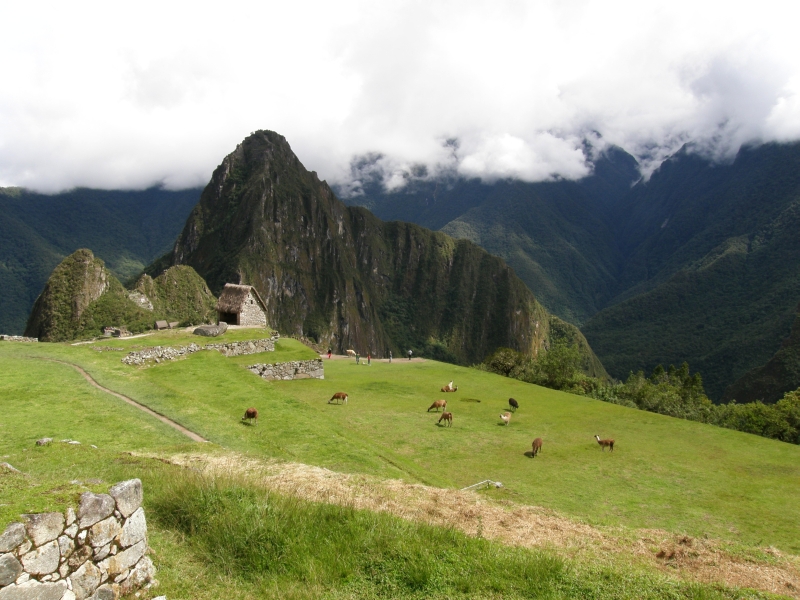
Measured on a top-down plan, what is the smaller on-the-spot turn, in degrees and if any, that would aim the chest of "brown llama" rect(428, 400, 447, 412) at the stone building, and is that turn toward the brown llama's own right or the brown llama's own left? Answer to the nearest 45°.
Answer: approximately 45° to the brown llama's own right

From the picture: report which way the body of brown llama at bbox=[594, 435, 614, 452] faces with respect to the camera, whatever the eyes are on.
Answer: to the viewer's left

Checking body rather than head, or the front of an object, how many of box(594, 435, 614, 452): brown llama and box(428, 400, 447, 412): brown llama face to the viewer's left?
2

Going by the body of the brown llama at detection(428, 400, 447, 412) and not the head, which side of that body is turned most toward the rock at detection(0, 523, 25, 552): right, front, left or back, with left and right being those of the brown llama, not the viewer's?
left

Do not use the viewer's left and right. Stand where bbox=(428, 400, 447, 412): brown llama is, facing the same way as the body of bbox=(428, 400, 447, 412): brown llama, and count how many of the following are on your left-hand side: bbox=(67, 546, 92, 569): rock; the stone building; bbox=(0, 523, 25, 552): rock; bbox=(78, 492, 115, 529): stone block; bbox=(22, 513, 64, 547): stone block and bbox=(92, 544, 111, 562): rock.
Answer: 5

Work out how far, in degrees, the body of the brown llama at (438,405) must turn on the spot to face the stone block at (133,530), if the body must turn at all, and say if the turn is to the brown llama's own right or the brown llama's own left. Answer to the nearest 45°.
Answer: approximately 90° to the brown llama's own left

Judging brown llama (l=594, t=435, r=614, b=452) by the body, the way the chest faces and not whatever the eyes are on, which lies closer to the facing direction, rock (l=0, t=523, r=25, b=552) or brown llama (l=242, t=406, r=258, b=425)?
the brown llama

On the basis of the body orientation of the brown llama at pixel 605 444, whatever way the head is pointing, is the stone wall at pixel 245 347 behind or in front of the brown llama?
in front

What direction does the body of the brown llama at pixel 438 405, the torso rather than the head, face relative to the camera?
to the viewer's left

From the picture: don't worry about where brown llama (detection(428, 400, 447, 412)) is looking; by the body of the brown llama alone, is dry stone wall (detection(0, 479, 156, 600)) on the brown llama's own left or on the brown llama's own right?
on the brown llama's own left

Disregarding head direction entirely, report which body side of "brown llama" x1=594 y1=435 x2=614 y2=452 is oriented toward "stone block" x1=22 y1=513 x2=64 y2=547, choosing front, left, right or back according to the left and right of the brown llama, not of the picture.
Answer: left

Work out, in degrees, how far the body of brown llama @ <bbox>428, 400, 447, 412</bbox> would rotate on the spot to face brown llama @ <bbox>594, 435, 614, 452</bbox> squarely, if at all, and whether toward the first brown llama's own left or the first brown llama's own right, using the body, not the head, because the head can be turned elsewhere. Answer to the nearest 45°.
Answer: approximately 135° to the first brown llama's own left
